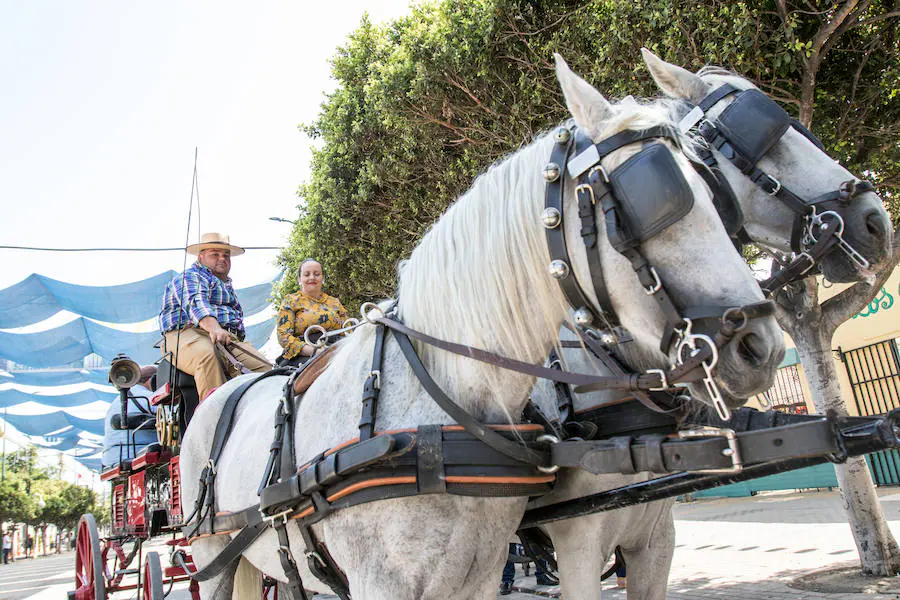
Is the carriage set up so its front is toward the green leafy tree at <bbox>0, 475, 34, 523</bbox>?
no

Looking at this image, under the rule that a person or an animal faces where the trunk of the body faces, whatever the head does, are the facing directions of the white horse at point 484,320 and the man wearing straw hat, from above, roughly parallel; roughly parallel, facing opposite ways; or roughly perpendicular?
roughly parallel

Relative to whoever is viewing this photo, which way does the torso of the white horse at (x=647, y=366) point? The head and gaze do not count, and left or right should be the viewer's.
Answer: facing the viewer and to the right of the viewer

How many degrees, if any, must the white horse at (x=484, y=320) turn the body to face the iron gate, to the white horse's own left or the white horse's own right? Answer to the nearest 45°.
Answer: approximately 90° to the white horse's own left

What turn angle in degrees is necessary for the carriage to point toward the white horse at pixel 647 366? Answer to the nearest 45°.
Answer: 0° — it already faces it

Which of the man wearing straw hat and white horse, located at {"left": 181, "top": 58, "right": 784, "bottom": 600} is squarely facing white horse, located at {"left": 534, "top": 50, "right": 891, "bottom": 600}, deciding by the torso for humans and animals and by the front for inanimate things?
the man wearing straw hat

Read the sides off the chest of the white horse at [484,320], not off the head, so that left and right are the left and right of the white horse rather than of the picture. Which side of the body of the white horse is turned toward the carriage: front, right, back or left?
back

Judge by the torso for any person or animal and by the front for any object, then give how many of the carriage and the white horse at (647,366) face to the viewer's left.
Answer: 0

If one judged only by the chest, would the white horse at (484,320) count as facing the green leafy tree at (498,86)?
no

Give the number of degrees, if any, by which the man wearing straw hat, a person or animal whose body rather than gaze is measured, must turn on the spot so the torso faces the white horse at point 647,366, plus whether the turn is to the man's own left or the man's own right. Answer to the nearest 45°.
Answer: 0° — they already face it

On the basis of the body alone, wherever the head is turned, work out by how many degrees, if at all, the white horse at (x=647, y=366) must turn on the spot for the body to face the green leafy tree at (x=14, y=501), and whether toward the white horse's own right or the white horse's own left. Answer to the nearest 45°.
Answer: approximately 180°

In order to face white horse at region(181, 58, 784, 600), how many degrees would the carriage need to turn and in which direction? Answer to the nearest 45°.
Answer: approximately 45° to its right

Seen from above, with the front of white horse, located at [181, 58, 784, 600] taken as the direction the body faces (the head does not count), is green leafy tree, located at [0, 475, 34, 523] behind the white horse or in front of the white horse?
behind

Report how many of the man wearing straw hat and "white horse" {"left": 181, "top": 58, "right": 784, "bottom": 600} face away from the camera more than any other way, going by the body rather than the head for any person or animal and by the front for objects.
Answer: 0

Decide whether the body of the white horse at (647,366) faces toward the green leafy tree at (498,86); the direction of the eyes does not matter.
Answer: no
